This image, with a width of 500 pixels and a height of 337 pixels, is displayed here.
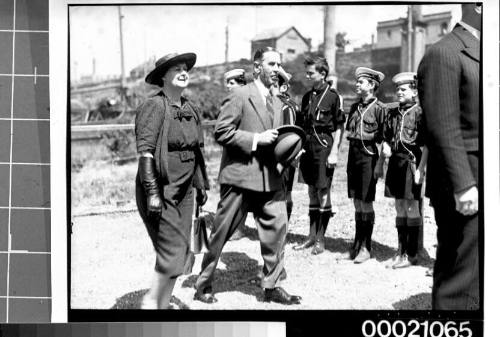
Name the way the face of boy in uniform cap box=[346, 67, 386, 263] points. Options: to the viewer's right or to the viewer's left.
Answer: to the viewer's left

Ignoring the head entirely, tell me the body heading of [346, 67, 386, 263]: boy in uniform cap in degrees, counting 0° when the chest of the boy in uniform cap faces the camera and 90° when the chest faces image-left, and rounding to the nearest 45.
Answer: approximately 45°
